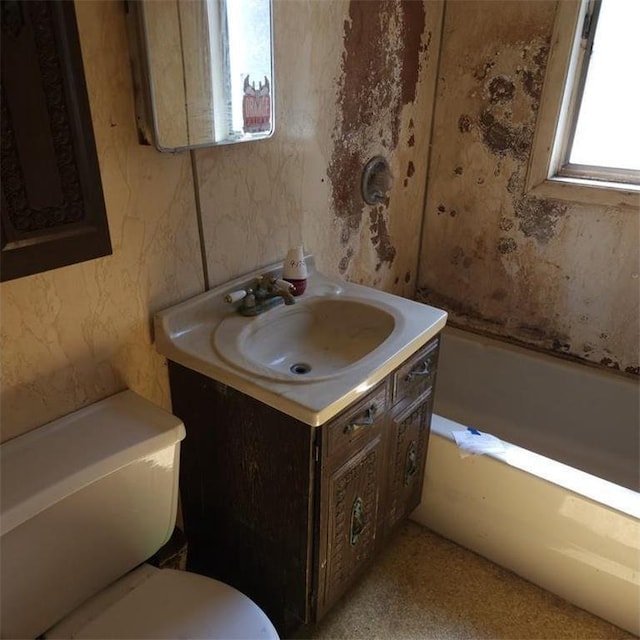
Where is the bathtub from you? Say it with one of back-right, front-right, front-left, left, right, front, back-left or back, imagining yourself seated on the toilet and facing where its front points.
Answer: front-left

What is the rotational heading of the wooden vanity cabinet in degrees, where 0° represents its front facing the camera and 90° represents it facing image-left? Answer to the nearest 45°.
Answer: approximately 315°

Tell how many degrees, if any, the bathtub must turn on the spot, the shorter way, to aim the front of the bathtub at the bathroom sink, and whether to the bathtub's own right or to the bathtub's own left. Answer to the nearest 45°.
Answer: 0° — it already faces it

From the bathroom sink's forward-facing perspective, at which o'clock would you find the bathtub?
The bathtub is roughly at 10 o'clock from the bathroom sink.

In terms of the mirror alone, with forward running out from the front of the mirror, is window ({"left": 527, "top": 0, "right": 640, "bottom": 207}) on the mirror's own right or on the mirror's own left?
on the mirror's own left

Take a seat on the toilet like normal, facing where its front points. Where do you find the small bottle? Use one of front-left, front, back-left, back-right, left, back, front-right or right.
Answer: left

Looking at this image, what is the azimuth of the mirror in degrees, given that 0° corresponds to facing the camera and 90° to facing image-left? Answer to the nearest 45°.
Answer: approximately 315°

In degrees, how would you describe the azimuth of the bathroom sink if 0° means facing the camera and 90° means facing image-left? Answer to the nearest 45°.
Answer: approximately 315°

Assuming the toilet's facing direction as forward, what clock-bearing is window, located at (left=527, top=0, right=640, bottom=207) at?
The window is roughly at 10 o'clock from the toilet.

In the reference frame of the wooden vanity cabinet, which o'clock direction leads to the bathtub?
The bathtub is roughly at 10 o'clock from the wooden vanity cabinet.
